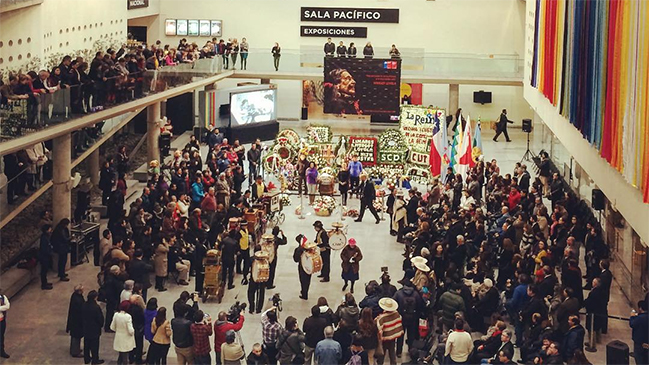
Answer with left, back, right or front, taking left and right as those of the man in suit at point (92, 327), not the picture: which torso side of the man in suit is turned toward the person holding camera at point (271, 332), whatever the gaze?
right

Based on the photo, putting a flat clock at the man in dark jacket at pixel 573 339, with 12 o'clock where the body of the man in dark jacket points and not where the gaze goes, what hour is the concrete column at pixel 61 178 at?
The concrete column is roughly at 1 o'clock from the man in dark jacket.

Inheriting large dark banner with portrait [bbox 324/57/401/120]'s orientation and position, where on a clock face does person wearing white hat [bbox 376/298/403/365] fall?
The person wearing white hat is roughly at 12 o'clock from the large dark banner with portrait.

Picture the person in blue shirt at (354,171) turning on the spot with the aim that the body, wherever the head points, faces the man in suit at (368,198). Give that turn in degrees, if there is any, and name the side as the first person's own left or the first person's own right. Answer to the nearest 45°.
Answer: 0° — they already face them

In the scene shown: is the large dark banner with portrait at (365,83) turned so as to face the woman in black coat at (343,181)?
yes

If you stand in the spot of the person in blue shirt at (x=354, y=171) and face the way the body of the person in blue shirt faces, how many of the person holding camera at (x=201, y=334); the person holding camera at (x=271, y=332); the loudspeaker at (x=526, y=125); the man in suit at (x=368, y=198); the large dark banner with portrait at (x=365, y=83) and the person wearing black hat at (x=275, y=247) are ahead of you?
4

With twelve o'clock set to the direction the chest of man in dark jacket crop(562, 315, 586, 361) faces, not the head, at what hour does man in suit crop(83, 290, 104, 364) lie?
man in suit crop(83, 290, 104, 364) is roughly at 12 o'clock from man in dark jacket crop(562, 315, 586, 361).

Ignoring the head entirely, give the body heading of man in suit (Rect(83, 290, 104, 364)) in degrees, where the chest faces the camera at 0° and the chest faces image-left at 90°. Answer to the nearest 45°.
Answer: approximately 225°

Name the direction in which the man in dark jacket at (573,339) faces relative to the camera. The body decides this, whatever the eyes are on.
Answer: to the viewer's left

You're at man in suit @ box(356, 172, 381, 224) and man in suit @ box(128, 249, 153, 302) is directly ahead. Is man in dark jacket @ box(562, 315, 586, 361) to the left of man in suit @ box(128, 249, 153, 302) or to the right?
left
